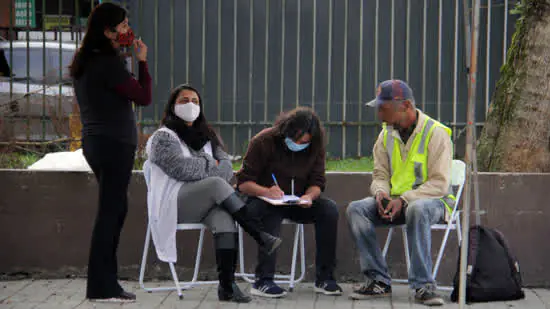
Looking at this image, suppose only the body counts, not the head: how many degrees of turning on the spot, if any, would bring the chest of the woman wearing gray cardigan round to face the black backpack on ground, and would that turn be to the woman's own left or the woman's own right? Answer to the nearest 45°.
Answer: approximately 45° to the woman's own left

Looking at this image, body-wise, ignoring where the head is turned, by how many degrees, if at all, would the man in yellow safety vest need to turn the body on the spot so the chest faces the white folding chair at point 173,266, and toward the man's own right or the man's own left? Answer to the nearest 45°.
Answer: approximately 45° to the man's own right

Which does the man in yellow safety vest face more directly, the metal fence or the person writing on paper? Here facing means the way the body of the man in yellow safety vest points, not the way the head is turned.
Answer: the person writing on paper

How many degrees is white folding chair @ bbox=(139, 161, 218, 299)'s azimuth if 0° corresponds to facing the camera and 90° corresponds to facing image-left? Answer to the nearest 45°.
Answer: approximately 315°

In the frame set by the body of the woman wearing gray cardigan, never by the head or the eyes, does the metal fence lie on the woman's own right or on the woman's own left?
on the woman's own left

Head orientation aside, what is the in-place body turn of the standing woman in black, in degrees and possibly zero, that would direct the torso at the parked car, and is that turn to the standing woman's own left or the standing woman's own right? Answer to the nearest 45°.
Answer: approximately 90° to the standing woman's own left

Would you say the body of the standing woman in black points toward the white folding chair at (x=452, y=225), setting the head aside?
yes

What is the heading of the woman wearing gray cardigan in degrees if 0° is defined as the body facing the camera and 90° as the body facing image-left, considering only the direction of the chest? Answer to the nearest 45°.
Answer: approximately 315°

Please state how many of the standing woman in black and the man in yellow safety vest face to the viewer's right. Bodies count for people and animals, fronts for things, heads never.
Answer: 1

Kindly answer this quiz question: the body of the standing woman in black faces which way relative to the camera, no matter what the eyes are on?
to the viewer's right

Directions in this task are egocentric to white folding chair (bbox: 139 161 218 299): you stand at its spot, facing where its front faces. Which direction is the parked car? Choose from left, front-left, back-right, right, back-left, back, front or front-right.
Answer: back

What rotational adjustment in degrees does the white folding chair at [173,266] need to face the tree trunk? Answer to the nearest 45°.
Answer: approximately 45° to its left

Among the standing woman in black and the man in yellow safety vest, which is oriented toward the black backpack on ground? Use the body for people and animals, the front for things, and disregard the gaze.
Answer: the standing woman in black

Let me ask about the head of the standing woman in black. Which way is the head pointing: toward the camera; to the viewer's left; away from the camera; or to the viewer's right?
to the viewer's right
